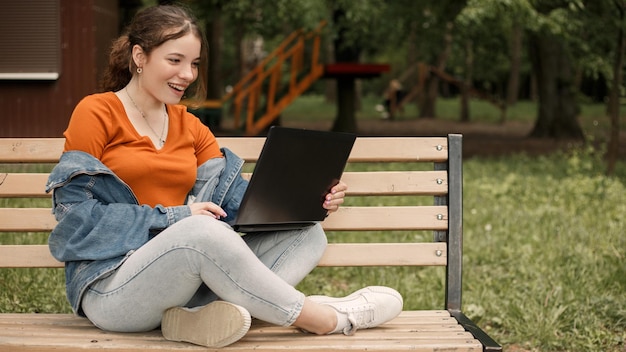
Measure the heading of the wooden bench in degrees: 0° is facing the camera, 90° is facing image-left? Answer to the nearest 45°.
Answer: approximately 0°

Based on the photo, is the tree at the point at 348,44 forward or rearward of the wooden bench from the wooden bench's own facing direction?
rearward

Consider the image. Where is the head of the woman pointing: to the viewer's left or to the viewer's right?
to the viewer's right

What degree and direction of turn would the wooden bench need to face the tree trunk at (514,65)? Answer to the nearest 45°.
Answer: approximately 180°

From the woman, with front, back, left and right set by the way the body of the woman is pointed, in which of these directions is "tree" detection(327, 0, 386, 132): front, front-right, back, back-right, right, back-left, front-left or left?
back-left

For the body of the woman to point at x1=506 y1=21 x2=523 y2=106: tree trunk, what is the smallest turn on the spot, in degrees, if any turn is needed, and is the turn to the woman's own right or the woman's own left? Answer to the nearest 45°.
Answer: approximately 135° to the woman's own left

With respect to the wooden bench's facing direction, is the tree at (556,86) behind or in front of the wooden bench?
behind

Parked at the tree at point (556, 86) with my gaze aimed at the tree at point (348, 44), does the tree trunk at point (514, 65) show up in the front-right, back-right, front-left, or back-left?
front-right
